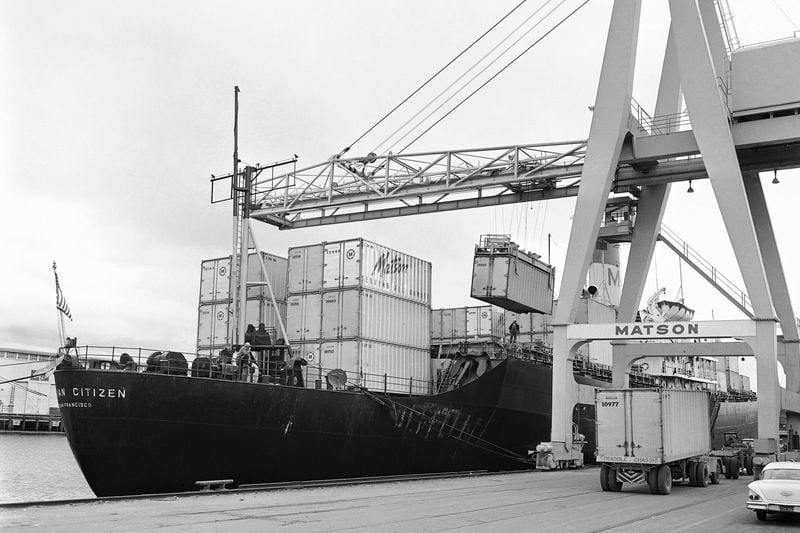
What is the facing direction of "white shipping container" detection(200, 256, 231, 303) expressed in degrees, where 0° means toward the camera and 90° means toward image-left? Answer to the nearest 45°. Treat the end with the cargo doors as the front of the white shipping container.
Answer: approximately 0°

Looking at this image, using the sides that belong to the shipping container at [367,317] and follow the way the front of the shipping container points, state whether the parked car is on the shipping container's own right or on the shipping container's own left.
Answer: on the shipping container's own left

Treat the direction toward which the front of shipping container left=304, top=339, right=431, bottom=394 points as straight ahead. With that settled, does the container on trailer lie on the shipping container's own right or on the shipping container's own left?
on the shipping container's own left
